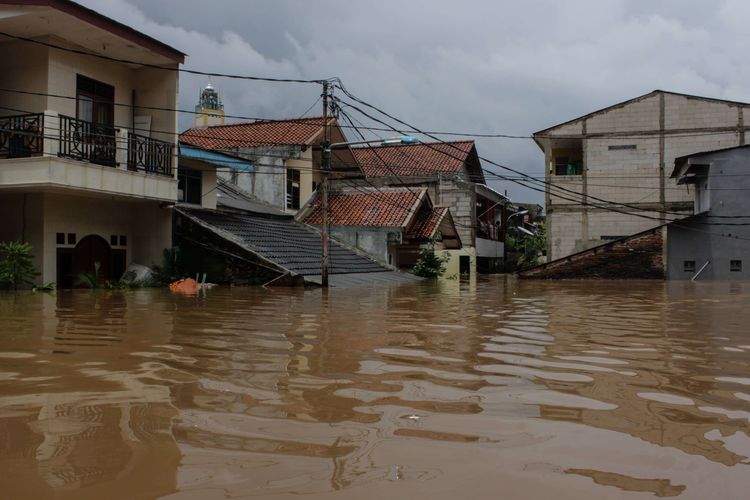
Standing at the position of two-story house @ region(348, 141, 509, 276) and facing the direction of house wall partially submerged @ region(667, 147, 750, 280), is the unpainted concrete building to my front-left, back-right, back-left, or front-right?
front-left

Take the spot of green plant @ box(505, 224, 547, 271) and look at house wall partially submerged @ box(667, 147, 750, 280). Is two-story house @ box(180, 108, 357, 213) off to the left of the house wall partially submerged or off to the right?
right

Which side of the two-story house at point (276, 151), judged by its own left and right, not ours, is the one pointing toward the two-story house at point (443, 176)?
left

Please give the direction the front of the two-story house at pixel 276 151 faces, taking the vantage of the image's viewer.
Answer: facing the viewer and to the right of the viewer

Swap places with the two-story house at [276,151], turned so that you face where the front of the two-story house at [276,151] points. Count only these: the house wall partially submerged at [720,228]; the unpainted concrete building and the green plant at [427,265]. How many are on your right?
0

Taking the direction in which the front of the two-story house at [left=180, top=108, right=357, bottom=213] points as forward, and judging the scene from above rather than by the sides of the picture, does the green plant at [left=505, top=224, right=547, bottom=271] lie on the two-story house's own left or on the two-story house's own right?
on the two-story house's own left

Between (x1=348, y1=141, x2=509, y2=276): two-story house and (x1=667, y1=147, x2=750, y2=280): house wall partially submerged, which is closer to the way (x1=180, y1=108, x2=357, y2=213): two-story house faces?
the house wall partially submerged

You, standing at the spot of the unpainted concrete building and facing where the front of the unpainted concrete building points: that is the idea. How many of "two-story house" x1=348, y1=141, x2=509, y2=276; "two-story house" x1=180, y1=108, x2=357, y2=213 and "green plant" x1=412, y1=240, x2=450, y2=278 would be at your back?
0

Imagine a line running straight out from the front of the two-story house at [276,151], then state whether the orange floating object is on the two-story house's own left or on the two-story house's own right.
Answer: on the two-story house's own right

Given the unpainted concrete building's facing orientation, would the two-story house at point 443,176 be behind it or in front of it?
in front
